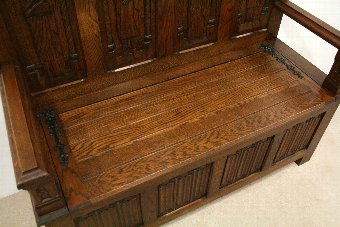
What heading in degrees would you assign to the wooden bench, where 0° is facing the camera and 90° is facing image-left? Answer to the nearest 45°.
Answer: approximately 315°
